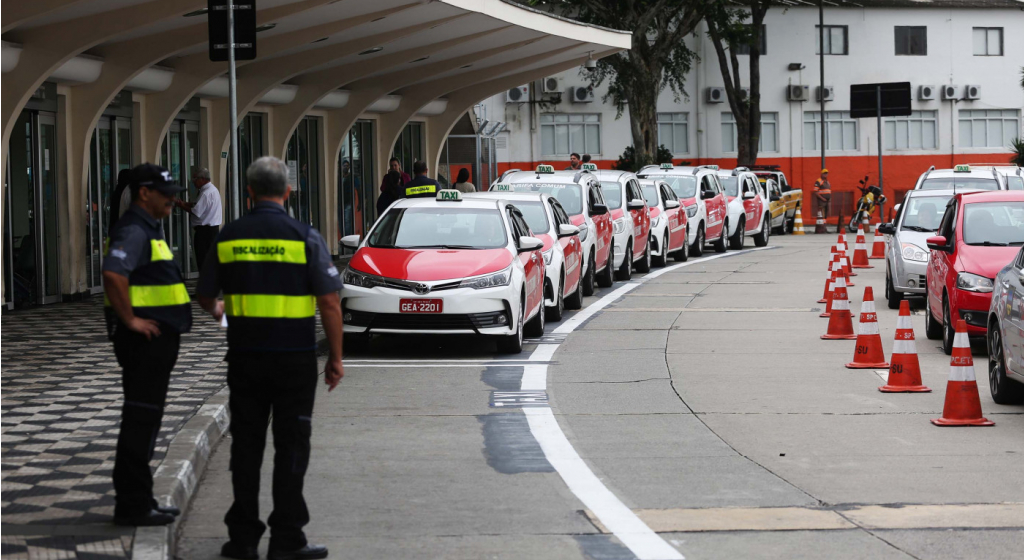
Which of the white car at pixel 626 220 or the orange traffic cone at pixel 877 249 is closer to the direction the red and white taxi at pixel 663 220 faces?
the white car

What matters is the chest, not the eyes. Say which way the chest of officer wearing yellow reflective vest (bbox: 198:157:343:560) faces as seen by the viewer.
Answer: away from the camera

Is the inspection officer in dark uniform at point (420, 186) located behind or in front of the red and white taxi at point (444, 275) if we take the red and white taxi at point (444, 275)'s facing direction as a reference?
behind

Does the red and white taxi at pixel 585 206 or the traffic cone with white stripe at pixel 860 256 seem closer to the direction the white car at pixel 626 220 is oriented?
the red and white taxi

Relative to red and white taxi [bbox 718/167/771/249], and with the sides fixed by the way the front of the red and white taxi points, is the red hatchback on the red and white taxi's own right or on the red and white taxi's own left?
on the red and white taxi's own left

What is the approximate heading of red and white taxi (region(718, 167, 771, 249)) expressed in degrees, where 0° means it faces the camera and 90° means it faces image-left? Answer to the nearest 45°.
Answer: approximately 45°

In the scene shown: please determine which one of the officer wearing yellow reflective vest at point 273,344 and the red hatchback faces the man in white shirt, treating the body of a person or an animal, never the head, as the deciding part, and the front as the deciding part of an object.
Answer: the officer wearing yellow reflective vest

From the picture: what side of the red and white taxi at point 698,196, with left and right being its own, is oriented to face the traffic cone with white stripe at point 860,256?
left

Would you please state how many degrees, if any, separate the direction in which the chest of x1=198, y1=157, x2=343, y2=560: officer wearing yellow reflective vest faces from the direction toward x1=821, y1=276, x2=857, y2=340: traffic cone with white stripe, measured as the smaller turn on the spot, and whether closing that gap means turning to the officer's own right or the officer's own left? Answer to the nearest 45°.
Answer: approximately 45° to the officer's own right

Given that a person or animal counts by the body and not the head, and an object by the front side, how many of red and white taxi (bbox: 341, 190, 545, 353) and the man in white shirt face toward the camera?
1
